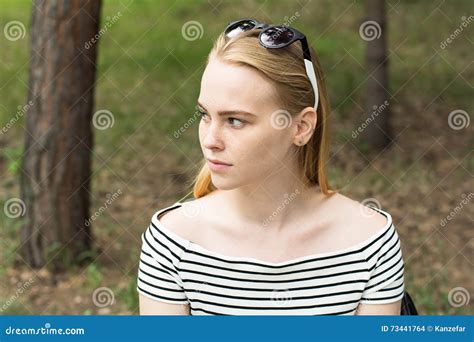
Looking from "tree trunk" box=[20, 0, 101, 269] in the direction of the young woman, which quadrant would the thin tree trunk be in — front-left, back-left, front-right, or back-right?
back-left

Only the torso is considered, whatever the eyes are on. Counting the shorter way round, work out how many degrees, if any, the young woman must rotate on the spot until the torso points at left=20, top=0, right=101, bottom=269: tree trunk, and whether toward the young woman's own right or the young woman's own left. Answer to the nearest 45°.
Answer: approximately 135° to the young woman's own right

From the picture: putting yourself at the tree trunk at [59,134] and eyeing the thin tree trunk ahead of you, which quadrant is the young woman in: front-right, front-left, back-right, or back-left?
back-right

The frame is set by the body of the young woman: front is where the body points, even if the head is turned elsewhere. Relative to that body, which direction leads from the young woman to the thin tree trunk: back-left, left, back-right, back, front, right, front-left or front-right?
back

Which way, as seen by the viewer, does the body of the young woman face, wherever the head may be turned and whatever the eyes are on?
toward the camera
